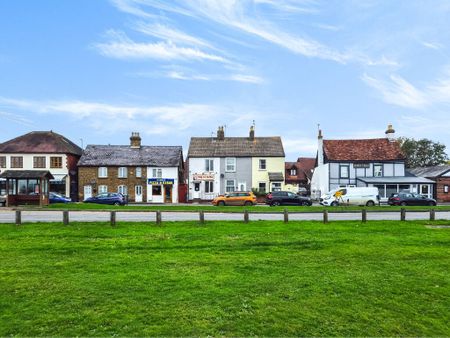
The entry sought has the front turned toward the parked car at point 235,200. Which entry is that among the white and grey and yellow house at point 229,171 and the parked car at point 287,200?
the white and grey and yellow house

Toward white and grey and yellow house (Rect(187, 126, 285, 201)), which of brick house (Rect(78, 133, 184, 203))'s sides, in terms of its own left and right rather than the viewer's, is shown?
left

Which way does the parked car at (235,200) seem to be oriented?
to the viewer's left

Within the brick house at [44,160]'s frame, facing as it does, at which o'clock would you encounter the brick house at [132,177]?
the brick house at [132,177] is roughly at 10 o'clock from the brick house at [44,160].

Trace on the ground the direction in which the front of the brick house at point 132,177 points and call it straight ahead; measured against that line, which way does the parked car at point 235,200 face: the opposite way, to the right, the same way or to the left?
to the right

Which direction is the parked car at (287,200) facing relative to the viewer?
to the viewer's right

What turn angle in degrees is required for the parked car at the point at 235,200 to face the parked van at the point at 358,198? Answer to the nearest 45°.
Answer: approximately 180°

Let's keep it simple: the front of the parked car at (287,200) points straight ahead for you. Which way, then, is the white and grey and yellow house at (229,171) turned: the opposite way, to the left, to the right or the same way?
to the right

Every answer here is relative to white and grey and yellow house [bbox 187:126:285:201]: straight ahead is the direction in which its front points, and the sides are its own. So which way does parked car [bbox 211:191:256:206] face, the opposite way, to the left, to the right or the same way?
to the right
